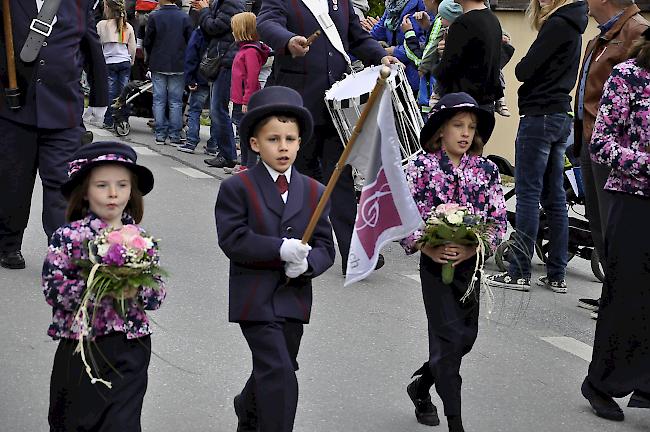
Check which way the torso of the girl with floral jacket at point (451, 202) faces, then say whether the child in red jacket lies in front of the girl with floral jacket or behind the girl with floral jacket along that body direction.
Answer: behind

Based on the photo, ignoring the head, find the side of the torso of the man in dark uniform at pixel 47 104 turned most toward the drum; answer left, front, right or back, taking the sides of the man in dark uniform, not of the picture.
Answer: left

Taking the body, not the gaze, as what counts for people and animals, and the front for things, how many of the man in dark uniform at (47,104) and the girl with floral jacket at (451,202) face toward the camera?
2

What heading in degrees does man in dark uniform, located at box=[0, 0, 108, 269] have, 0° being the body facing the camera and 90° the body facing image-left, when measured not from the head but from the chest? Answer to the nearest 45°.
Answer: approximately 0°

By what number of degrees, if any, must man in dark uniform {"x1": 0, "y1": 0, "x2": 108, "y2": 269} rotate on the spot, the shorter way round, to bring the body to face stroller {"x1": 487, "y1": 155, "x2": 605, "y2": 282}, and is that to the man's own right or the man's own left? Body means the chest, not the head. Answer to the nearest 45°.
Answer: approximately 90° to the man's own left

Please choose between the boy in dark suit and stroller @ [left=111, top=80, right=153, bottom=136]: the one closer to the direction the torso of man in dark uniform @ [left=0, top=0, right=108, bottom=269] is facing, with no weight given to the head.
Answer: the boy in dark suit

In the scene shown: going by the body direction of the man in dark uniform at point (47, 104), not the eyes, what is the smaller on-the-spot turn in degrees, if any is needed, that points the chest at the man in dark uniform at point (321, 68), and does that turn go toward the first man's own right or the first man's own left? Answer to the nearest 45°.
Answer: approximately 90° to the first man's own left
